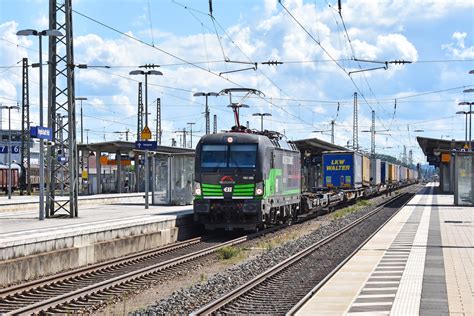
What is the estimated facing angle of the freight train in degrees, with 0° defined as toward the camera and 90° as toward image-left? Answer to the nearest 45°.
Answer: approximately 0°

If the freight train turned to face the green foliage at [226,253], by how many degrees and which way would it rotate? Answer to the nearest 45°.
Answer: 0° — it already faces it

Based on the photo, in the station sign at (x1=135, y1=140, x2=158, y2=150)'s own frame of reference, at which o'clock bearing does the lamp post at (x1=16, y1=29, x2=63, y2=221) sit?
The lamp post is roughly at 1 o'clock from the station sign.

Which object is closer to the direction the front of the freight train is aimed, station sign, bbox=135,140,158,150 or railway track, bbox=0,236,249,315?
the railway track

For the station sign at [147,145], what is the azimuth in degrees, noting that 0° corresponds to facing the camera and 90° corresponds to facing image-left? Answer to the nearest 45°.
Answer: approximately 0°

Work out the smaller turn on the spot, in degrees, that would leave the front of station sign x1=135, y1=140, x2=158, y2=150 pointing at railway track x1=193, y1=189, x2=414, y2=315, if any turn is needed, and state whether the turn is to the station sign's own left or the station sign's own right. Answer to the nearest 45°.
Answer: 0° — it already faces it

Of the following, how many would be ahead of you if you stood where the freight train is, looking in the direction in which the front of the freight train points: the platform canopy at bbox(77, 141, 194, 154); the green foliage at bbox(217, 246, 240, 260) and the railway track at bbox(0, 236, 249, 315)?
2

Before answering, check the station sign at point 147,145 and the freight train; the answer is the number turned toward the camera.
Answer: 2
